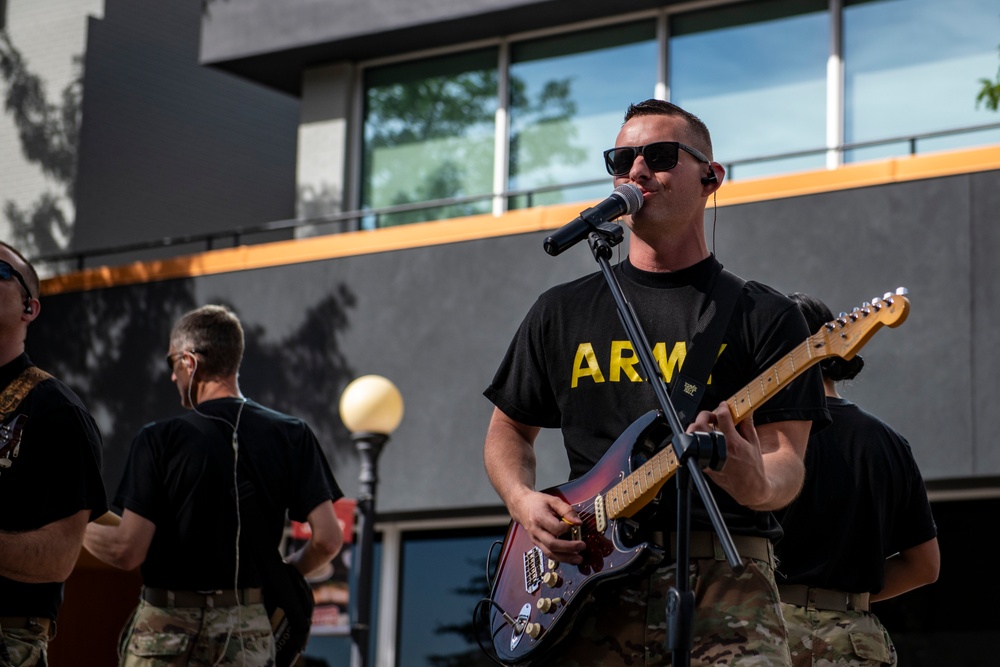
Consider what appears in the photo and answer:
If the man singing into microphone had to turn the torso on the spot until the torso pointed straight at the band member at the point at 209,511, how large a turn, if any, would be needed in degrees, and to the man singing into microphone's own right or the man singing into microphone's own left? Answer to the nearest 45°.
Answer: approximately 90° to the man singing into microphone's own right

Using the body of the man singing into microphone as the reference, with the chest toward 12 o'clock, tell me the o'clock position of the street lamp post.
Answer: The street lamp post is roughly at 4 o'clock from the man singing into microphone.

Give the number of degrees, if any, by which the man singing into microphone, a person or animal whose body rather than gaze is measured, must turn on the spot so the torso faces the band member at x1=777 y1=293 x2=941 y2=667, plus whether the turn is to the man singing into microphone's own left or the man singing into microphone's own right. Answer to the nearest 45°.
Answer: approximately 180°

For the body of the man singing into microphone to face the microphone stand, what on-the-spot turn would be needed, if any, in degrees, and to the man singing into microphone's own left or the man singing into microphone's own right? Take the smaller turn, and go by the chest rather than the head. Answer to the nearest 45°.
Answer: approximately 45° to the man singing into microphone's own left

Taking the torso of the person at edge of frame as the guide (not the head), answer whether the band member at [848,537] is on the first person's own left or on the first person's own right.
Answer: on the first person's own left

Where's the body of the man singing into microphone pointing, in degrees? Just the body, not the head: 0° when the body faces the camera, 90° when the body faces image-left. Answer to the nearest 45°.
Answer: approximately 45°
